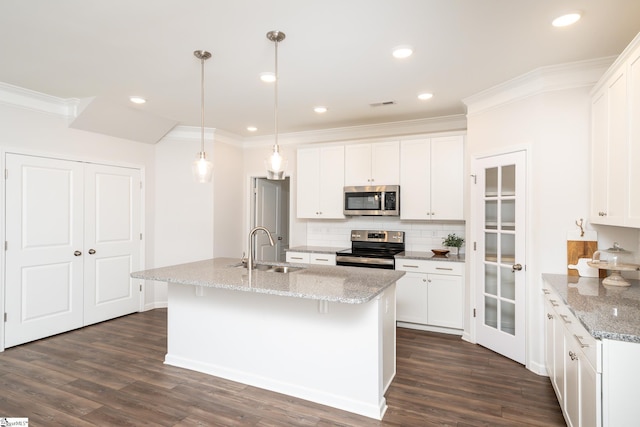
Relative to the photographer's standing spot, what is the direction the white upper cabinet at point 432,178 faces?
facing the viewer

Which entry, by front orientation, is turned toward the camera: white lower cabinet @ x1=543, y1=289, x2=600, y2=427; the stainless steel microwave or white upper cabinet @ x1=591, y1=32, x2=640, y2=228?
the stainless steel microwave

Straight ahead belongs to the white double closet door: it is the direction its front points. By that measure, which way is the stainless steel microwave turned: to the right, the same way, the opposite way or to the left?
to the right

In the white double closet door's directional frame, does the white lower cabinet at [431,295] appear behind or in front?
in front

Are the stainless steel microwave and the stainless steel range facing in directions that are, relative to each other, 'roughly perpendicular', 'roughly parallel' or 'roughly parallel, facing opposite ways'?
roughly parallel

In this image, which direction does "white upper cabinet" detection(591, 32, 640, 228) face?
to the viewer's left

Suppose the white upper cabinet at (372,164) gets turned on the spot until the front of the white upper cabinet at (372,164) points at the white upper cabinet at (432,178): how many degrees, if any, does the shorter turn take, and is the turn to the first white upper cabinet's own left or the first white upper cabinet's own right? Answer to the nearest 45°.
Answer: approximately 90° to the first white upper cabinet's own left

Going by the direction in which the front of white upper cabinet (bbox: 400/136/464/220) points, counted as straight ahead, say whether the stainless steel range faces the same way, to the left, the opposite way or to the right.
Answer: the same way

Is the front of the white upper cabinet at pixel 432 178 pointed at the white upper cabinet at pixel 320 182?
no

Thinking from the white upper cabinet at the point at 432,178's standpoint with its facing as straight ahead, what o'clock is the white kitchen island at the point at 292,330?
The white kitchen island is roughly at 1 o'clock from the white upper cabinet.

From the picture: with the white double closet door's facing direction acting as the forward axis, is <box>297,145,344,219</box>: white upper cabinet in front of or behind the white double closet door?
in front

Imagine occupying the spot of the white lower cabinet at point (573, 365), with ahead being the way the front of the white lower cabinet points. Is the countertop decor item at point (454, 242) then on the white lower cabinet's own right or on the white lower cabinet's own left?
on the white lower cabinet's own right

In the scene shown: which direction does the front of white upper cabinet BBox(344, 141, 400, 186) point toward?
toward the camera

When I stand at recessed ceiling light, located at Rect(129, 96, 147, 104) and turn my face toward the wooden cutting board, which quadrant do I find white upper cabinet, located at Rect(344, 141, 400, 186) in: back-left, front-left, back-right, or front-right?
front-left

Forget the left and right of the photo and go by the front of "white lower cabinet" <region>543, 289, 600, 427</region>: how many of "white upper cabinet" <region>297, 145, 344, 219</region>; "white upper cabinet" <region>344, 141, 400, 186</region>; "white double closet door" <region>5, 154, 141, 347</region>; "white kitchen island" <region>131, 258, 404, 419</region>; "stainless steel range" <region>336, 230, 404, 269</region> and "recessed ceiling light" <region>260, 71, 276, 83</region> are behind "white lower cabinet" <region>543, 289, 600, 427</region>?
0

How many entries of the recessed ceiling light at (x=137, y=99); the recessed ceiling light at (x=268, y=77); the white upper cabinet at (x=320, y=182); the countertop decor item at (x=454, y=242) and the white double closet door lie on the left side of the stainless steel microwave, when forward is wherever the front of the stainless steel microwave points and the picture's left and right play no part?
1

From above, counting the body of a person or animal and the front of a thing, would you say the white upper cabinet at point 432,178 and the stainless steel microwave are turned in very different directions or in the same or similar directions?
same or similar directions

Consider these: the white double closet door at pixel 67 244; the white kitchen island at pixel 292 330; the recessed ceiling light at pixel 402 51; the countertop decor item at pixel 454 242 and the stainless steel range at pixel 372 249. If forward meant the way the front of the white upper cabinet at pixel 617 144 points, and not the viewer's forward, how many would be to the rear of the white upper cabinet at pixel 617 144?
0
